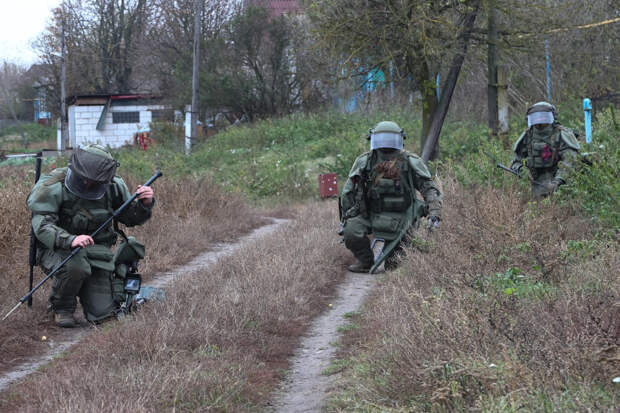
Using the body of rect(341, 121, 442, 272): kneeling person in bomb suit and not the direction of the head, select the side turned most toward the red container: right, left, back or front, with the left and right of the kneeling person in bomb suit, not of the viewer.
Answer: back

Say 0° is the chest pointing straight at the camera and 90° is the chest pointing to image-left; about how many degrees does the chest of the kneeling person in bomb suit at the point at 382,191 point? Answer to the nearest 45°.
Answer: approximately 0°

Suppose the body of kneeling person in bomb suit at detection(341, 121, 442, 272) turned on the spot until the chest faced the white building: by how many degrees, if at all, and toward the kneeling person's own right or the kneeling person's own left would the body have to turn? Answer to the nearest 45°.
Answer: approximately 135° to the kneeling person's own right

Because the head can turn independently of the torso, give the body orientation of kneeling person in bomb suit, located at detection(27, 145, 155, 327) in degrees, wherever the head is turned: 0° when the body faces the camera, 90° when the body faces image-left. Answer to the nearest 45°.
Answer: approximately 0°

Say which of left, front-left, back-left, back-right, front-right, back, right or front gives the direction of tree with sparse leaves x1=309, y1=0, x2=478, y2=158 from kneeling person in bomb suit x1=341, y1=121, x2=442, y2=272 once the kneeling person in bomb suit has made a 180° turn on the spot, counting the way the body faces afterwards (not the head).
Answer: front

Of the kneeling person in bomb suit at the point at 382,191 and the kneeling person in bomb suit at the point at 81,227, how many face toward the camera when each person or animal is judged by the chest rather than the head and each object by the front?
2

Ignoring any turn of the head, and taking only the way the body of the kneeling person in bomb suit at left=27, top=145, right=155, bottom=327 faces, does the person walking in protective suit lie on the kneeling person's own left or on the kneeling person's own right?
on the kneeling person's own left

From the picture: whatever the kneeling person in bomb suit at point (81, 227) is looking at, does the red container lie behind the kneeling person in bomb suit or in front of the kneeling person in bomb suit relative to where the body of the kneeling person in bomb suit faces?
behind

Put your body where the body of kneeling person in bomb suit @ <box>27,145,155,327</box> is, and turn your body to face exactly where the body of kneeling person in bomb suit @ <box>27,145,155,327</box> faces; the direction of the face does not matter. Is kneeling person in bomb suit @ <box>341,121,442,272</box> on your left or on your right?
on your left
